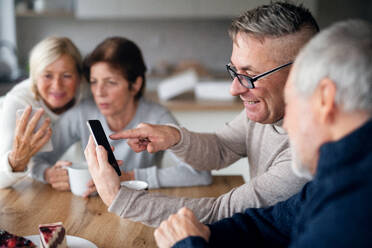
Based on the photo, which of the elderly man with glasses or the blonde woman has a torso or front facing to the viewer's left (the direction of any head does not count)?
the elderly man with glasses

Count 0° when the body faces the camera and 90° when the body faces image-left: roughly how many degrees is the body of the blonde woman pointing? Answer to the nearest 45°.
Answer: approximately 315°

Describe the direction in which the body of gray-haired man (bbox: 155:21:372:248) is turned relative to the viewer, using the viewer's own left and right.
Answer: facing away from the viewer and to the left of the viewer

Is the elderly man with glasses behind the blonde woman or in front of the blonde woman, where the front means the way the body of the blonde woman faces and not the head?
in front

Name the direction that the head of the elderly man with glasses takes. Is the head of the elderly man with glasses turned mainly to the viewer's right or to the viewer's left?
to the viewer's left

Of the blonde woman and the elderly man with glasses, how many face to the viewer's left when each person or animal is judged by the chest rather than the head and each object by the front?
1

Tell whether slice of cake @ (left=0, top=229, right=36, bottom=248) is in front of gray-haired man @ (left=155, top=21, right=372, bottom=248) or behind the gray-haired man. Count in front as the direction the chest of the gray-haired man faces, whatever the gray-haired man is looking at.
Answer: in front

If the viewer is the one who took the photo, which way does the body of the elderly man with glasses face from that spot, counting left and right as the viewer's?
facing to the left of the viewer
